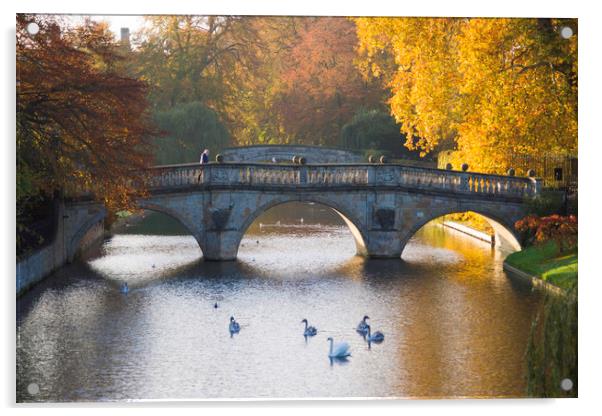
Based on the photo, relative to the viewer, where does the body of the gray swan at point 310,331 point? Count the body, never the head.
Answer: to the viewer's left

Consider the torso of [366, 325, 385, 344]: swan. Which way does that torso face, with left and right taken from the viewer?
facing to the left of the viewer

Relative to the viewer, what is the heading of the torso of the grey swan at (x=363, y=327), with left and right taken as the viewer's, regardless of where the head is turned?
facing away from the viewer and to the right of the viewer

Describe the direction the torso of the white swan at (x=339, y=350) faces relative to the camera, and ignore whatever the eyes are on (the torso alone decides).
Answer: to the viewer's left

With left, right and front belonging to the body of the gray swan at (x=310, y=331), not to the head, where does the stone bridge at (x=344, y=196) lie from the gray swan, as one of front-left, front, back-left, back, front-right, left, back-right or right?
right

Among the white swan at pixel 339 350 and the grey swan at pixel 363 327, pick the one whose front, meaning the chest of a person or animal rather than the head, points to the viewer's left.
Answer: the white swan at pixel 339 350

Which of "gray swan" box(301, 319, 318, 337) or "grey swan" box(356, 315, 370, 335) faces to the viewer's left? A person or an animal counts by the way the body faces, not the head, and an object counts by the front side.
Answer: "gray swan" box(301, 319, 318, 337)

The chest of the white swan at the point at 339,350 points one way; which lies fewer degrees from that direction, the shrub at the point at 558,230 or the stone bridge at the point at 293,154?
the stone bridge
